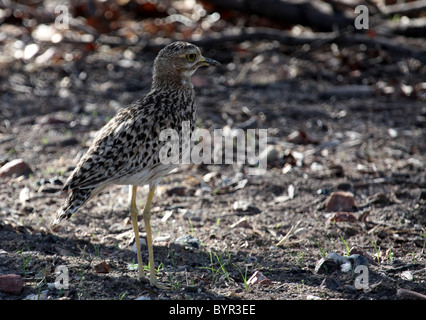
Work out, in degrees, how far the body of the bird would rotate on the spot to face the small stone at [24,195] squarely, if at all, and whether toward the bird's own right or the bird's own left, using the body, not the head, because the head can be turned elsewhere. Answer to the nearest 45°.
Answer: approximately 135° to the bird's own left

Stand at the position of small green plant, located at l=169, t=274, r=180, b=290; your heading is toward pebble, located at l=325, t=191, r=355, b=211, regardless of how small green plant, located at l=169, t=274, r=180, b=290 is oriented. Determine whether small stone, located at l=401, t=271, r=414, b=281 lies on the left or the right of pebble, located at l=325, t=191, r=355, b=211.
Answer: right

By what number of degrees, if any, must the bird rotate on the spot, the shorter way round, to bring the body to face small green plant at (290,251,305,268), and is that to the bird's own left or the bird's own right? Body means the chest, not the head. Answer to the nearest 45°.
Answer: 0° — it already faces it

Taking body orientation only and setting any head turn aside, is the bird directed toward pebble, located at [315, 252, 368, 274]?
yes

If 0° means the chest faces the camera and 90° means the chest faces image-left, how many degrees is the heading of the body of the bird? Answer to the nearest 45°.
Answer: approximately 270°

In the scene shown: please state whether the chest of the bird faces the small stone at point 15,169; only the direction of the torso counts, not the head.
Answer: no

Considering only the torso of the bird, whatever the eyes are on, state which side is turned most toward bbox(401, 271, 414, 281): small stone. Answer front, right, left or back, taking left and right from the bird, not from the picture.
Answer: front

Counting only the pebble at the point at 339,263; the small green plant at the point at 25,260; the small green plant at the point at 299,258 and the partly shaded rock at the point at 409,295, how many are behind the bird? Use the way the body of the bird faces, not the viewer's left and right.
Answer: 1

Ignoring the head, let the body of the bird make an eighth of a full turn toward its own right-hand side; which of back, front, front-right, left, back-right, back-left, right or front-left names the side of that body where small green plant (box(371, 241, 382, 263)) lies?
front-left

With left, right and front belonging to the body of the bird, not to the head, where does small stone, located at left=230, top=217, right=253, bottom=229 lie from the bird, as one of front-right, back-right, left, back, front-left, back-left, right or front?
front-left

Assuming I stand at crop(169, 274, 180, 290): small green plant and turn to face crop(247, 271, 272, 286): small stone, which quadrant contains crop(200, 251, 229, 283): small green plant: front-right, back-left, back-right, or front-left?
front-left

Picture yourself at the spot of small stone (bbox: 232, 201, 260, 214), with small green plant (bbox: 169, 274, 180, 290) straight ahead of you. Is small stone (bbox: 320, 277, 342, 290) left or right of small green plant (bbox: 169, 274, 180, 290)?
left

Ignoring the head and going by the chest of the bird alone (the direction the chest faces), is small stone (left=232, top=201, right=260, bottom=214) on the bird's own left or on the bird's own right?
on the bird's own left

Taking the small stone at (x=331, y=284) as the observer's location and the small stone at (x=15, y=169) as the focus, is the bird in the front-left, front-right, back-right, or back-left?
front-left

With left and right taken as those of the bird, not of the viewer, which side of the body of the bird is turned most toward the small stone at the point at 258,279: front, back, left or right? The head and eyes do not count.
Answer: front

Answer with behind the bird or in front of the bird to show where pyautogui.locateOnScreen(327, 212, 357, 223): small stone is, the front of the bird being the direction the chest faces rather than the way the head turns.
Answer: in front

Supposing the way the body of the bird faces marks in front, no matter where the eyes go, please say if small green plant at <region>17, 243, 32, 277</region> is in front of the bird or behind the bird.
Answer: behind
